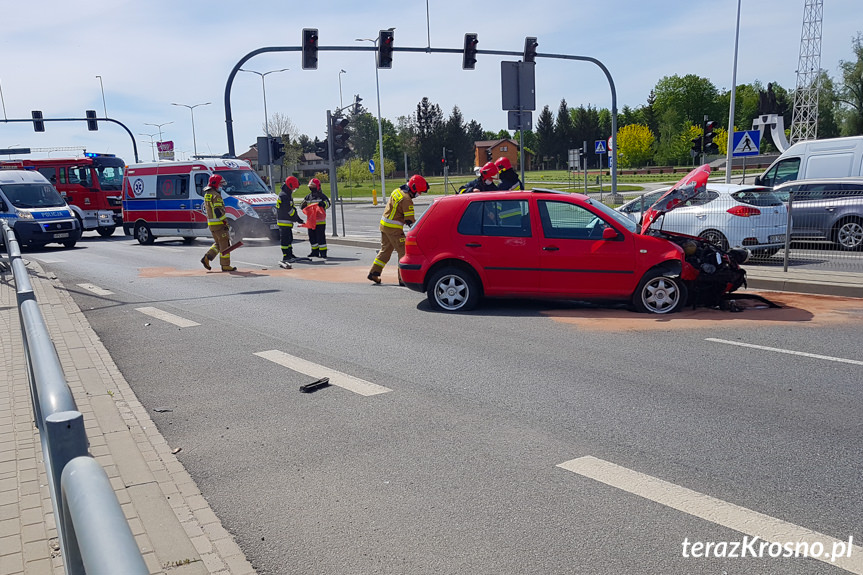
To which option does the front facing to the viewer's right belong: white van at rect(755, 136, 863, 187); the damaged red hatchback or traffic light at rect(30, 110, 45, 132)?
the damaged red hatchback

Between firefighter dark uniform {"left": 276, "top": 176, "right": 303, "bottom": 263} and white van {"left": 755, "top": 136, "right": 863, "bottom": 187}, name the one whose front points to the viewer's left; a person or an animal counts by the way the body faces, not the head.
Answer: the white van

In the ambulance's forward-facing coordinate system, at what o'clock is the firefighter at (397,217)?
The firefighter is roughly at 1 o'clock from the ambulance.

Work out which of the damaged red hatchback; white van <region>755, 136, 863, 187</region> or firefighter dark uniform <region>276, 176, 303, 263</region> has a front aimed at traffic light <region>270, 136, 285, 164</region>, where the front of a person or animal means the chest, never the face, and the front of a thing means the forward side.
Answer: the white van

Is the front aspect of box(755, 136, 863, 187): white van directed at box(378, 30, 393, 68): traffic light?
yes

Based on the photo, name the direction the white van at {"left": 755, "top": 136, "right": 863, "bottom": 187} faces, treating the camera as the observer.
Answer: facing to the left of the viewer

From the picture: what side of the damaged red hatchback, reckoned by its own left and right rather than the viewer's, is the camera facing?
right

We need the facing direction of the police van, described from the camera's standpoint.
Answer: facing the viewer and to the right of the viewer

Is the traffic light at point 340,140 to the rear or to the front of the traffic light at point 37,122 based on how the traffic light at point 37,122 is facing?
to the rear

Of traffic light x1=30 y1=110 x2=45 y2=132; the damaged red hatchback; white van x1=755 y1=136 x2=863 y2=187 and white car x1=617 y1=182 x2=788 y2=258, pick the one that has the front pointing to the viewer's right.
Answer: the damaged red hatchback

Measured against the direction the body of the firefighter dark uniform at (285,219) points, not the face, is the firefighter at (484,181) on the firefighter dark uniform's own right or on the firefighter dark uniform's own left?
on the firefighter dark uniform's own right

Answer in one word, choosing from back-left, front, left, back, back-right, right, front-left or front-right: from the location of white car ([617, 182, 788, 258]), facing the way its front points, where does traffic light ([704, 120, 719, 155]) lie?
front-right
